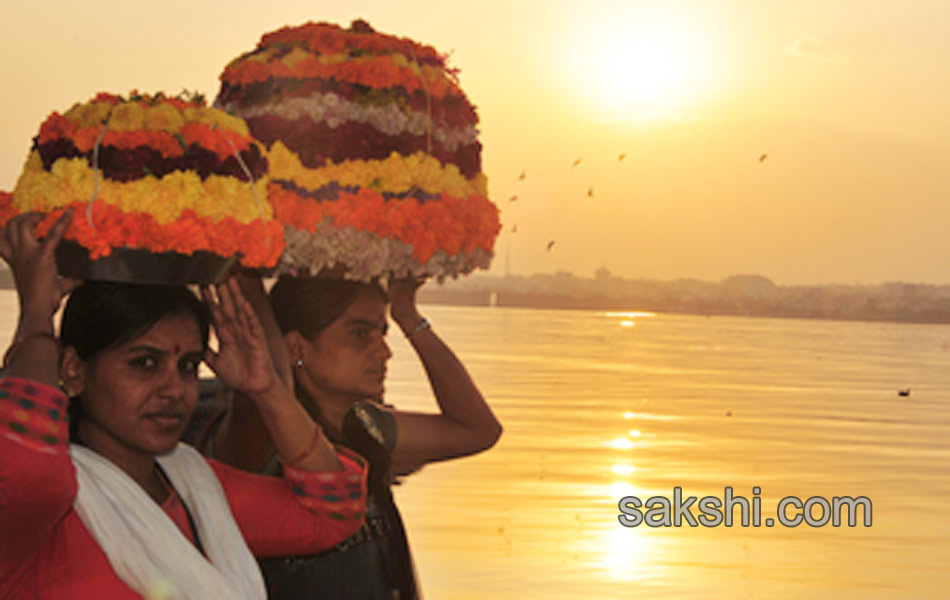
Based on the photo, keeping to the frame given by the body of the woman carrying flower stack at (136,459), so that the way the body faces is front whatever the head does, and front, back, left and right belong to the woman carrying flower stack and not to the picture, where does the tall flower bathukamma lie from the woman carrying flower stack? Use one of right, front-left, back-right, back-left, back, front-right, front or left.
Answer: left

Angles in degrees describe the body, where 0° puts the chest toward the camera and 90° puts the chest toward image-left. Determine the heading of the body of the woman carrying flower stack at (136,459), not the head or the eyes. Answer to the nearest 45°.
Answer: approximately 315°
